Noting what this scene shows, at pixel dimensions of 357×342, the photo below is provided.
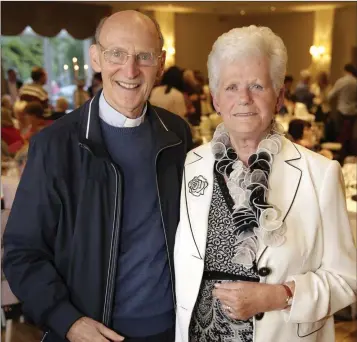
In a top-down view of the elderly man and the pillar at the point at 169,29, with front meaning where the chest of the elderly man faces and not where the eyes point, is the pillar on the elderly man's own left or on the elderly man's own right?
on the elderly man's own left

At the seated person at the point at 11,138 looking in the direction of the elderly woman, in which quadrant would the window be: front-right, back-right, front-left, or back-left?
back-left

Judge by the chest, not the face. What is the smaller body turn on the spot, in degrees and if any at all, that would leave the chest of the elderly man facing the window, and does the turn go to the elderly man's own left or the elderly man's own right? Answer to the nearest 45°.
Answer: approximately 135° to the elderly man's own left

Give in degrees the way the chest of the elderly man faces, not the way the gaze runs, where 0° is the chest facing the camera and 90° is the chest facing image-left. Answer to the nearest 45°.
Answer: approximately 315°

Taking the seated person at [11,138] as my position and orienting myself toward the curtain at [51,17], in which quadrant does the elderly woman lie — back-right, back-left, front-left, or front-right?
back-right

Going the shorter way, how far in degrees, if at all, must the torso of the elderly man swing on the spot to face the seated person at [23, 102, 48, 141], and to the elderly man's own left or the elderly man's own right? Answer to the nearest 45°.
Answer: approximately 135° to the elderly man's own left

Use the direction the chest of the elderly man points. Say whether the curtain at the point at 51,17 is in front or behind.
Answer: behind
